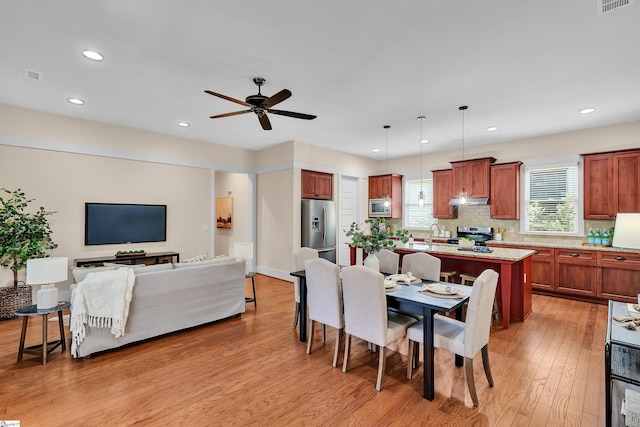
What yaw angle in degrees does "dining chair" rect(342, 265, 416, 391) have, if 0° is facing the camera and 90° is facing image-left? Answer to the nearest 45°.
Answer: approximately 225°

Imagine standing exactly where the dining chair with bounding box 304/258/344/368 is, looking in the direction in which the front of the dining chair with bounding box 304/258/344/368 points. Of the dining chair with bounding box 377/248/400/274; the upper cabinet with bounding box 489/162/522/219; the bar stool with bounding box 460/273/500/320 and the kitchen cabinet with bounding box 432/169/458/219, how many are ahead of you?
4

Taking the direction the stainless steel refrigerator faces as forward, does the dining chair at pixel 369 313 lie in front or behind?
in front

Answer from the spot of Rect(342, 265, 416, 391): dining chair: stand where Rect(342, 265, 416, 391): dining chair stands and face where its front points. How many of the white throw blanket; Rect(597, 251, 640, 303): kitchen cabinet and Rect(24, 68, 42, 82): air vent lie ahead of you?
1

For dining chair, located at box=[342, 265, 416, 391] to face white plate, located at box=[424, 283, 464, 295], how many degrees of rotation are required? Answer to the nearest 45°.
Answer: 0° — it already faces it

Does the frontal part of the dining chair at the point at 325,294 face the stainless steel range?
yes

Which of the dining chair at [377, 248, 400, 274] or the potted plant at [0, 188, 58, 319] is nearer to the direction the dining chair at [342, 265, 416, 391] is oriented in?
the dining chair

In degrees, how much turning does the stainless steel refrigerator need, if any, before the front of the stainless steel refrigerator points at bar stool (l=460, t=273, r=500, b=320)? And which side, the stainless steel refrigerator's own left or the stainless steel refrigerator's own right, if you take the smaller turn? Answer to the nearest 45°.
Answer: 0° — it already faces it

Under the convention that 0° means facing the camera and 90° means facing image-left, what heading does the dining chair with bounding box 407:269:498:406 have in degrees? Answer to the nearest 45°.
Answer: approximately 135°

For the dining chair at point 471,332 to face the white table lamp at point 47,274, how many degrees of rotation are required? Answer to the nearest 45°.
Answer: approximately 45° to its left

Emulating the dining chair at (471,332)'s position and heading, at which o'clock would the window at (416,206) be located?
The window is roughly at 1 o'clock from the dining chair.

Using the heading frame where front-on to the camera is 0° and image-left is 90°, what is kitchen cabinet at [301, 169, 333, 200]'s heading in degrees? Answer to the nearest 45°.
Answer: approximately 315°

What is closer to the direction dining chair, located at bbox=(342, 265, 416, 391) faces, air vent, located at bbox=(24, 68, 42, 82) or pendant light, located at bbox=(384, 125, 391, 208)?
the pendant light
